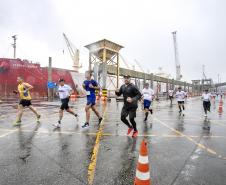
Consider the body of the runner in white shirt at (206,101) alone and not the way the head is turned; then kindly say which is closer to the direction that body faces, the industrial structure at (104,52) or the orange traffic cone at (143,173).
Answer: the orange traffic cone

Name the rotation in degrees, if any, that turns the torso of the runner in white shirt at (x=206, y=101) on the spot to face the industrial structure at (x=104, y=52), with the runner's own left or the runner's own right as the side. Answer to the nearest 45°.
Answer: approximately 135° to the runner's own right

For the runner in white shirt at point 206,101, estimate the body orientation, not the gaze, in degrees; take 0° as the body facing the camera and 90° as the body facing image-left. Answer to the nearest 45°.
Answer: approximately 0°

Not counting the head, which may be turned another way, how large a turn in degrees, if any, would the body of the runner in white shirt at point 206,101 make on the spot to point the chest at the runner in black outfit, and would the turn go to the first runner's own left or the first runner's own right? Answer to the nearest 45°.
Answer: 0° — they already face them

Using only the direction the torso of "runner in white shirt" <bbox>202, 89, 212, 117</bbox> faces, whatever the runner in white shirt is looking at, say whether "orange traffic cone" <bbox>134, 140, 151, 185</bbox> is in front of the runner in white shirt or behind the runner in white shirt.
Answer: in front

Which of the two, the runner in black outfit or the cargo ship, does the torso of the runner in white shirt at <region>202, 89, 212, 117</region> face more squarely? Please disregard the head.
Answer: the runner in black outfit

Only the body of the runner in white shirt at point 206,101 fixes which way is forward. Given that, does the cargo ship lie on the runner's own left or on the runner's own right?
on the runner's own right

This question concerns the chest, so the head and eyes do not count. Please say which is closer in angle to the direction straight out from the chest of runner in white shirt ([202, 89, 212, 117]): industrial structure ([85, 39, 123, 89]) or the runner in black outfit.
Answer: the runner in black outfit
